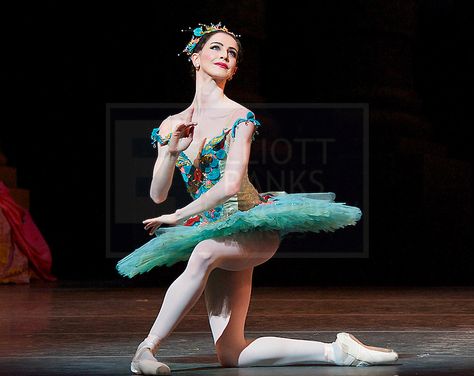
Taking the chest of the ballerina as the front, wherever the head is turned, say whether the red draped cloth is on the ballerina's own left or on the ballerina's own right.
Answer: on the ballerina's own right

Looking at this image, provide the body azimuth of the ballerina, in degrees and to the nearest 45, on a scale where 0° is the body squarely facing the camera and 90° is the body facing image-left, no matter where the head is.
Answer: approximately 45°
